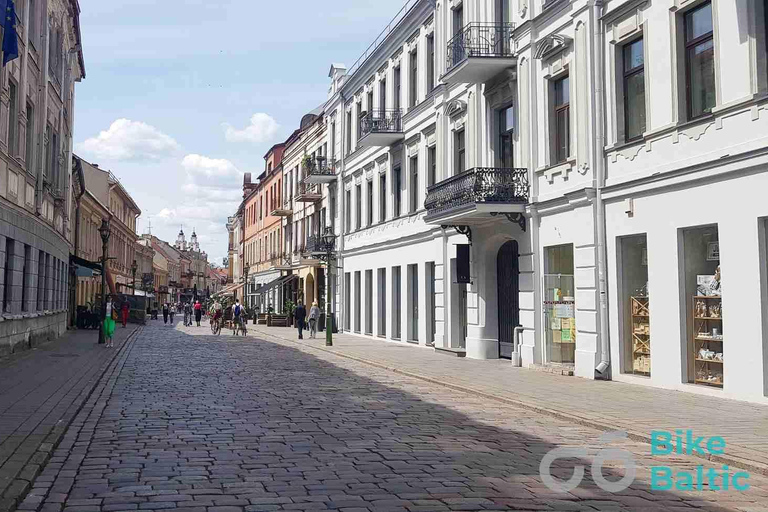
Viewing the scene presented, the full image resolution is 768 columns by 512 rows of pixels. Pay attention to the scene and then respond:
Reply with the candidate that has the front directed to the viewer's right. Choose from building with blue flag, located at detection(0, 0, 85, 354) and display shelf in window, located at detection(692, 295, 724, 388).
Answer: the building with blue flag

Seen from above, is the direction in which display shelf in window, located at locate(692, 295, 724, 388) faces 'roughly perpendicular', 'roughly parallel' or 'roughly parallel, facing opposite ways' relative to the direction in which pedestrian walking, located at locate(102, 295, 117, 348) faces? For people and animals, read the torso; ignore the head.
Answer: roughly perpendicular

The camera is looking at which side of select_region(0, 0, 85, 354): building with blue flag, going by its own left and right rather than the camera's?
right

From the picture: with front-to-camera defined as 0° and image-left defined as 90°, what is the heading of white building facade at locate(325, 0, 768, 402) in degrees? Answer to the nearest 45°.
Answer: approximately 45°

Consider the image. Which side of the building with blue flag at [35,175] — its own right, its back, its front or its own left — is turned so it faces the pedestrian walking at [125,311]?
left

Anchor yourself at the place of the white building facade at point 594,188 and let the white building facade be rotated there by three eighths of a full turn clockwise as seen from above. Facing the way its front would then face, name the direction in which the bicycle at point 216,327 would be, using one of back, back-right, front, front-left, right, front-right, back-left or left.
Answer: front-left

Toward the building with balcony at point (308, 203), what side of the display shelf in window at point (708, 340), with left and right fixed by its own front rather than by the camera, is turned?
right

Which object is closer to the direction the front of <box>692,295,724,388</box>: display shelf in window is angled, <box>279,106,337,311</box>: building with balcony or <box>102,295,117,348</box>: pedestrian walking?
the pedestrian walking

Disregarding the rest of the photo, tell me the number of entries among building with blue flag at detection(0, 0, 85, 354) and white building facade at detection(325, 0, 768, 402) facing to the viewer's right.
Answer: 1

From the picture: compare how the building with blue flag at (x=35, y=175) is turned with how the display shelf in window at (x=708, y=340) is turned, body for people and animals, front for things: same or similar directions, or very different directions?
very different directions

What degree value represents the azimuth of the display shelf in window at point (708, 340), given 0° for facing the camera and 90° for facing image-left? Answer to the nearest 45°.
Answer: approximately 45°

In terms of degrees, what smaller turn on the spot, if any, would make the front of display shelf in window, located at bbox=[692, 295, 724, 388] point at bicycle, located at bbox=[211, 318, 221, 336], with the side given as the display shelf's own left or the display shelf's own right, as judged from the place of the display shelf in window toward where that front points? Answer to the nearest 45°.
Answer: approximately 90° to the display shelf's own right
